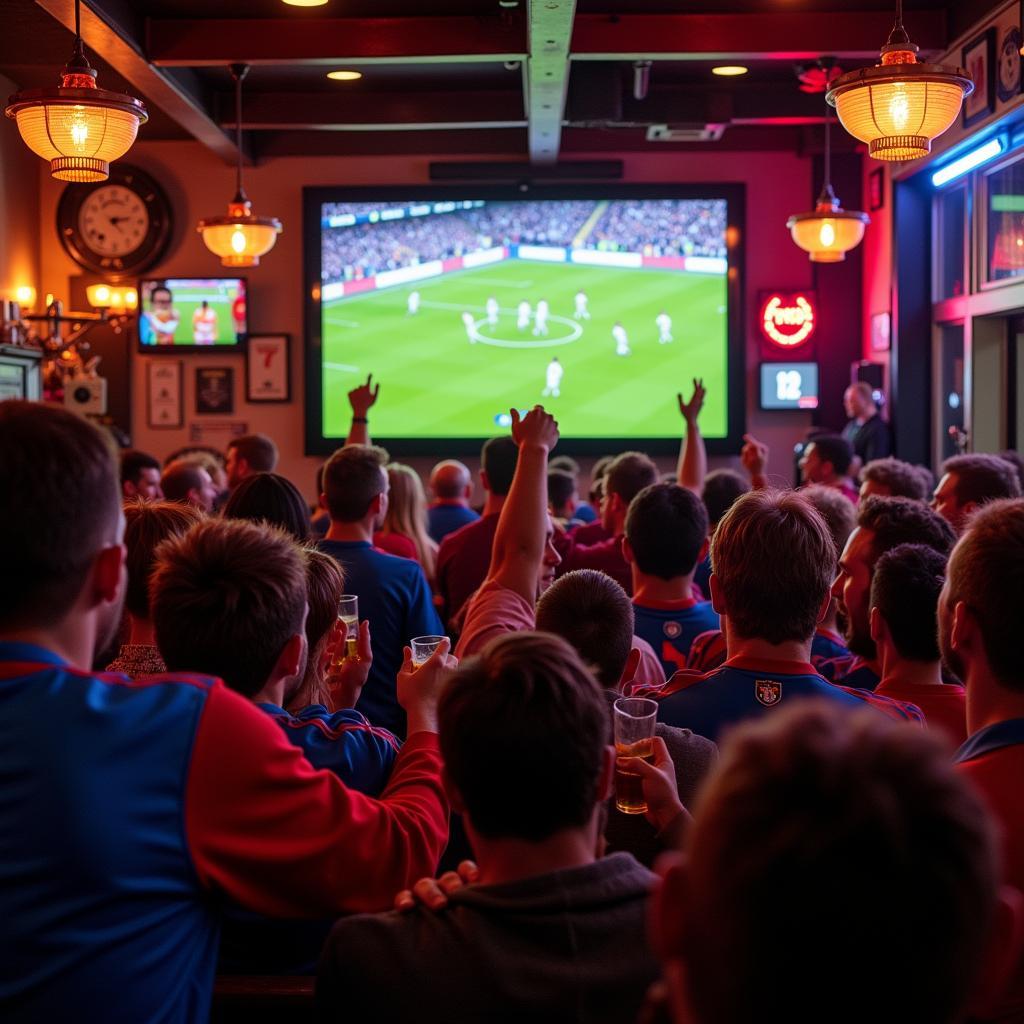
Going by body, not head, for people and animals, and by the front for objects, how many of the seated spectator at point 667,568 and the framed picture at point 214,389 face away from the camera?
1

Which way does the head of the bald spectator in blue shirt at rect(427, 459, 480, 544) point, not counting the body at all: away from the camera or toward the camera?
away from the camera

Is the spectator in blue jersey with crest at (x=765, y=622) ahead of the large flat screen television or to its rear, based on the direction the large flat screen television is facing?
ahead

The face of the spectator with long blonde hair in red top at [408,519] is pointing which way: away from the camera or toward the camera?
away from the camera

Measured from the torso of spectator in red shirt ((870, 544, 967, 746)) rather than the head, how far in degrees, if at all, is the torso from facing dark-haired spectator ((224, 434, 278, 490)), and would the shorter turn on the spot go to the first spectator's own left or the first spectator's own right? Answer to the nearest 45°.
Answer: approximately 45° to the first spectator's own left

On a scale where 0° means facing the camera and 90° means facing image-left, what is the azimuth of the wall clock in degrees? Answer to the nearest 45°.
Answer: approximately 0°

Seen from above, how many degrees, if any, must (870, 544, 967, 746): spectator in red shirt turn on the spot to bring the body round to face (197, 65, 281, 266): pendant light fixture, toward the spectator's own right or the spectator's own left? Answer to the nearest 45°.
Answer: approximately 45° to the spectator's own left

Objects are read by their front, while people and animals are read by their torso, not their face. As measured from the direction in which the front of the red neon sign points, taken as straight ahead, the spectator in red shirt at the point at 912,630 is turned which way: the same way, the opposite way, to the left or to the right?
the opposite way

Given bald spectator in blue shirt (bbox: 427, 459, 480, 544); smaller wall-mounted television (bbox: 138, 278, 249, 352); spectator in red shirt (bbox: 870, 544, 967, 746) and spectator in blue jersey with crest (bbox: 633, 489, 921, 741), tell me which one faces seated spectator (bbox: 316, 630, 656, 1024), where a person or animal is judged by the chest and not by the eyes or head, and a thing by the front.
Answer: the smaller wall-mounted television

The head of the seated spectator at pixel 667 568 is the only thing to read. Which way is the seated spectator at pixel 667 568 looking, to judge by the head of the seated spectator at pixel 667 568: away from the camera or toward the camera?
away from the camera

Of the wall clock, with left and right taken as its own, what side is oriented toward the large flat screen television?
left

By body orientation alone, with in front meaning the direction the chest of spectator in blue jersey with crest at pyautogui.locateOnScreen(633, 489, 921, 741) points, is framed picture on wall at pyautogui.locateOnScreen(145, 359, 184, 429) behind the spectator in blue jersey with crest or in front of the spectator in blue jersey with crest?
in front

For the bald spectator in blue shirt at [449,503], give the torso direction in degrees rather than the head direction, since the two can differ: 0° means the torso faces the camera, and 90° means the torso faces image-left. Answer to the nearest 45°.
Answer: approximately 180°

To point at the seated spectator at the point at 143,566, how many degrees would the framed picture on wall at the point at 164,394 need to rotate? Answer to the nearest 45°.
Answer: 0° — it already faces them
